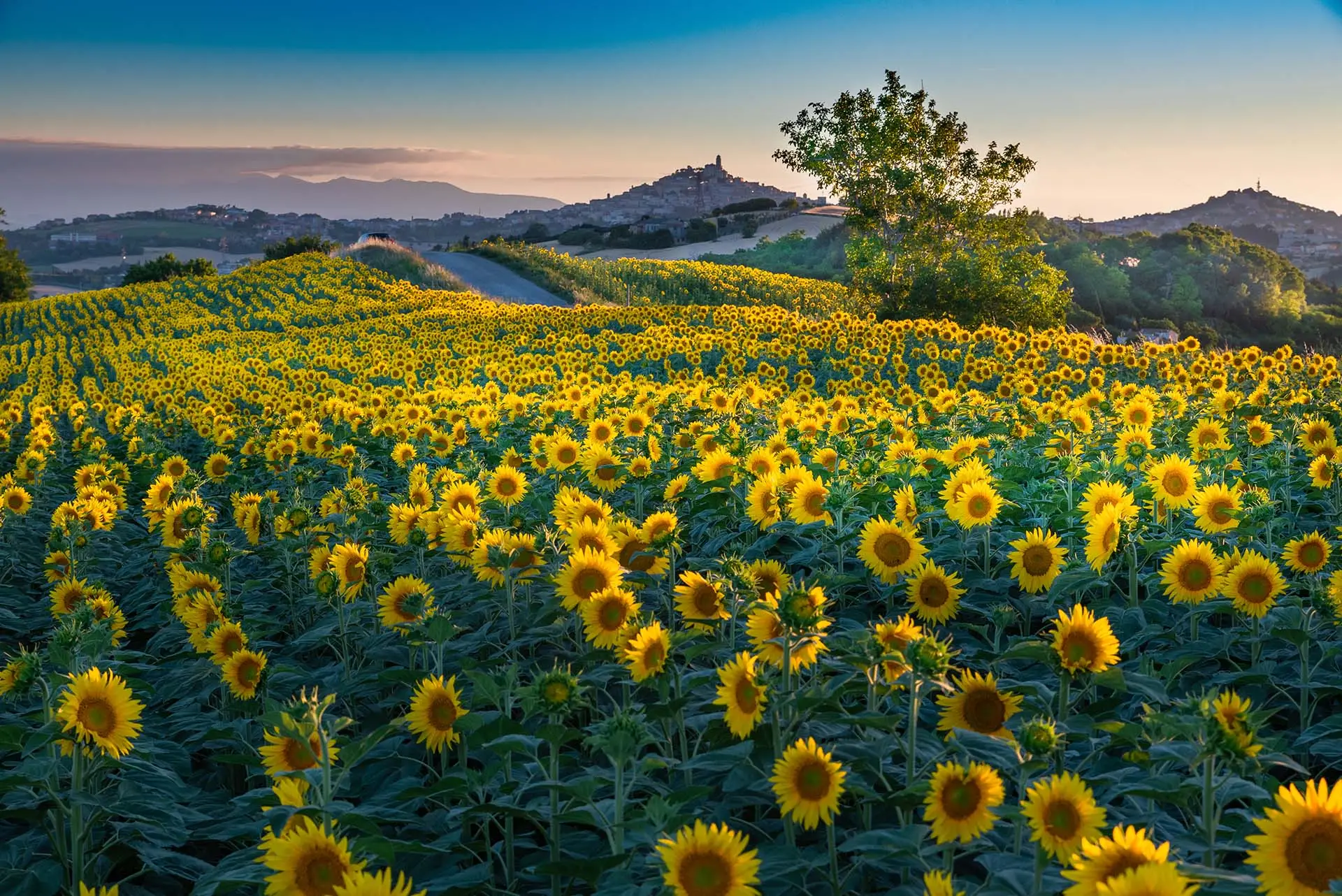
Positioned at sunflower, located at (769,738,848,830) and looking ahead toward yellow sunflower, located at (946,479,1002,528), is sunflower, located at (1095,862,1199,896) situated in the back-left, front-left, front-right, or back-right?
back-right

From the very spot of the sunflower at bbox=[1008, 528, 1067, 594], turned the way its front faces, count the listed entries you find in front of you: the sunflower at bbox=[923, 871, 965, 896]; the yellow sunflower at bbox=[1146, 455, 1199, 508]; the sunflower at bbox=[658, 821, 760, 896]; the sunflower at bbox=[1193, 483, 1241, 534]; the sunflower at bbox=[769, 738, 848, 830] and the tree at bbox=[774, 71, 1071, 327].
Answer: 3

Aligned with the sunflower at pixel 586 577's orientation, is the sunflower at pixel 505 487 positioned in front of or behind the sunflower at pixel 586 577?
behind

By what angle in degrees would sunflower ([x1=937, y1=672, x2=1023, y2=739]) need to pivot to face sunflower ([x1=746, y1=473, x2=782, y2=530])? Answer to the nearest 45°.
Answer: approximately 135° to its right

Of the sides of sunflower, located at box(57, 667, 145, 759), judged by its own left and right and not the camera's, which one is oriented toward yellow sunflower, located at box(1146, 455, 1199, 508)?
left

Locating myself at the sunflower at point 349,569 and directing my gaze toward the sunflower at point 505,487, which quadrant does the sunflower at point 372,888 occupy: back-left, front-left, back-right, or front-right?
back-right

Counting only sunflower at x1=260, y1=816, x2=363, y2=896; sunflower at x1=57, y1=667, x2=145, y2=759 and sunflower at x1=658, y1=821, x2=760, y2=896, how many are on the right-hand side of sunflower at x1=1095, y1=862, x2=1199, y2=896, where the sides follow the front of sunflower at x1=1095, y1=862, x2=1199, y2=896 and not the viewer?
3

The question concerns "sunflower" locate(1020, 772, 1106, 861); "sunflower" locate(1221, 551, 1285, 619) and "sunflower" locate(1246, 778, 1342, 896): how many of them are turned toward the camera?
3

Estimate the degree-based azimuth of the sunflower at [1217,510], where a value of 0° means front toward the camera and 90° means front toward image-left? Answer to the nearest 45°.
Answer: approximately 0°

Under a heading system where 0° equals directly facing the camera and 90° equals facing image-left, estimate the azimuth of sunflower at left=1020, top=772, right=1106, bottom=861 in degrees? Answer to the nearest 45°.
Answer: approximately 0°

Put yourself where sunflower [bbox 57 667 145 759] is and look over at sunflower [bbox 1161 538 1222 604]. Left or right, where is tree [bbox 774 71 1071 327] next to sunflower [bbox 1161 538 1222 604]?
left

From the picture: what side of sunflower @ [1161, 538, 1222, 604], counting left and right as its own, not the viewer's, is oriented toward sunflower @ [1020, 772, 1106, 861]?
front

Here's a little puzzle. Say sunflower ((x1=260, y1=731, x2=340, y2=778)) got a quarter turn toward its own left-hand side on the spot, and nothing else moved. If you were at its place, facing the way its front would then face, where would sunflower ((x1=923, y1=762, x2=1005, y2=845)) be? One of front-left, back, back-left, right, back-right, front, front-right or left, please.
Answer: front-right
